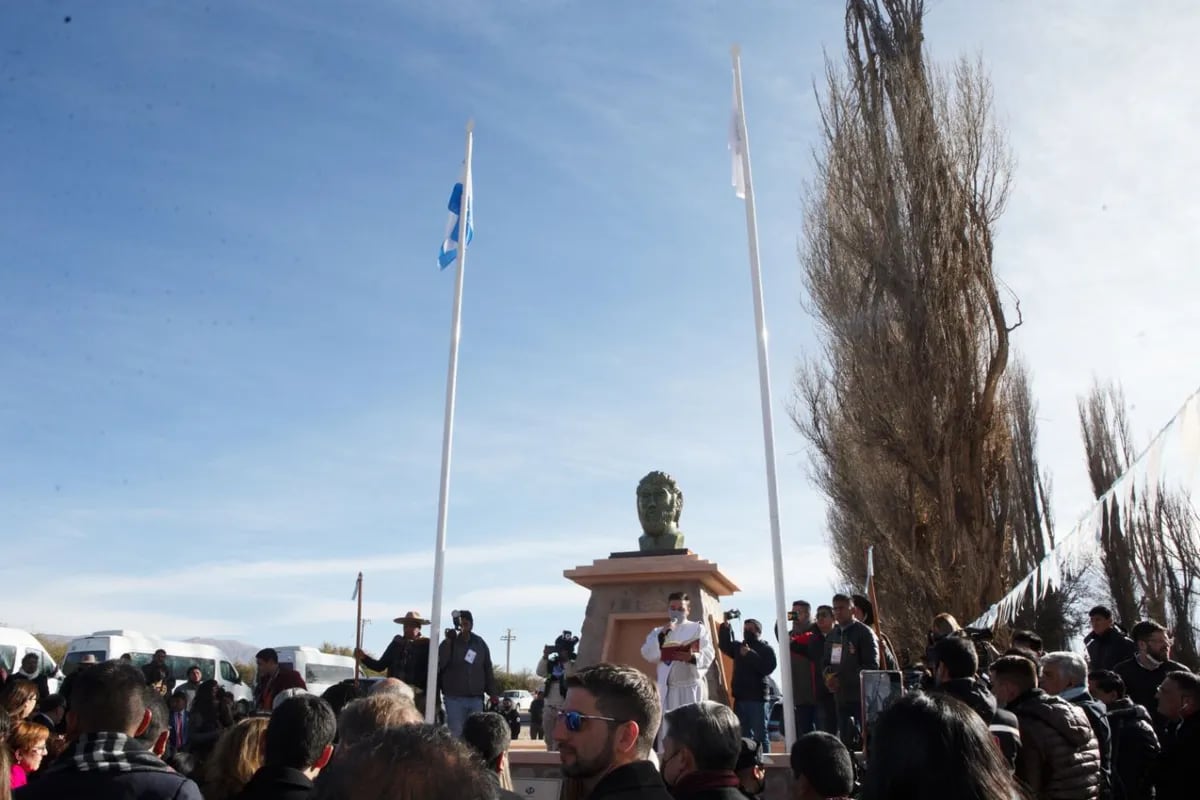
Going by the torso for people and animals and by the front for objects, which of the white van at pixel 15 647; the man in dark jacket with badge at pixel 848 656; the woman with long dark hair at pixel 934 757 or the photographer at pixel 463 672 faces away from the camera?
the woman with long dark hair

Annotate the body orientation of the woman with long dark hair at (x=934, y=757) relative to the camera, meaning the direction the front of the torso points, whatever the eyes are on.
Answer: away from the camera

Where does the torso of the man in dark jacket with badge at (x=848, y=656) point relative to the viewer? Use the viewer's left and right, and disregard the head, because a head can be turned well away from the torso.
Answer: facing the viewer and to the left of the viewer

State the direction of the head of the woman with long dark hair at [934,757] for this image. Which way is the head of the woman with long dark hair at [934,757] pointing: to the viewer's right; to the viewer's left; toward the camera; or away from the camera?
away from the camera

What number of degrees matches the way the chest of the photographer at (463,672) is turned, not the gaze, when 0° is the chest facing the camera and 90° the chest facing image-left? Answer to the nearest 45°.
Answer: approximately 0°

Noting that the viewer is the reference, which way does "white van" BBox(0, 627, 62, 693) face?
facing to the right of the viewer
